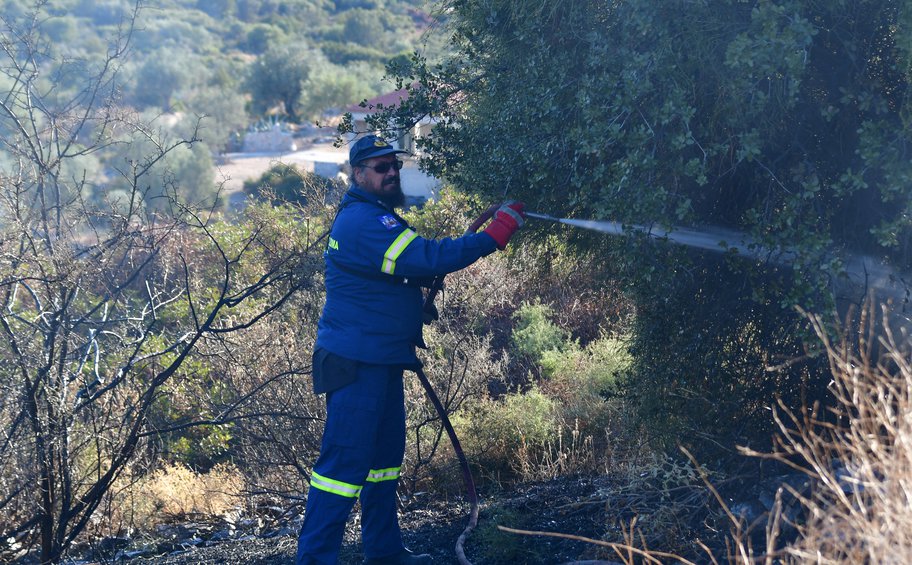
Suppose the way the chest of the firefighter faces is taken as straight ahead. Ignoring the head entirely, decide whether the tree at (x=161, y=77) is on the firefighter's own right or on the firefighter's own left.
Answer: on the firefighter's own left

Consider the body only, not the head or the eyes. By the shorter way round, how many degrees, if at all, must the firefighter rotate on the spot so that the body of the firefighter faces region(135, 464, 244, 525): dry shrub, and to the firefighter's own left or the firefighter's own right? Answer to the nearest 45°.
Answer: approximately 135° to the firefighter's own left

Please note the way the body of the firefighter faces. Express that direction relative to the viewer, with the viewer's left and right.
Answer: facing to the right of the viewer

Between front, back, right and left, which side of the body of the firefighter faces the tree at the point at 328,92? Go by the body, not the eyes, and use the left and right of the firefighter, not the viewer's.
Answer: left

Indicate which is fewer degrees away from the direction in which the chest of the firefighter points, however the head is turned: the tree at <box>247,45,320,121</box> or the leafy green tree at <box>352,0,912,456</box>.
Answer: the leafy green tree

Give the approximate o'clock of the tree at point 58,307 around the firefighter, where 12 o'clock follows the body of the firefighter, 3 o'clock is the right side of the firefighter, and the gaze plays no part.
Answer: The tree is roughly at 7 o'clock from the firefighter.

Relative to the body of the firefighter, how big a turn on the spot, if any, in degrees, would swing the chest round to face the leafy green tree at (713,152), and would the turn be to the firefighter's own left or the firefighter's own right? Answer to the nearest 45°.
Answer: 0° — they already face it

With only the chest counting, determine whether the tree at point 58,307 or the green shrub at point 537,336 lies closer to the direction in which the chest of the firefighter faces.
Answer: the green shrub

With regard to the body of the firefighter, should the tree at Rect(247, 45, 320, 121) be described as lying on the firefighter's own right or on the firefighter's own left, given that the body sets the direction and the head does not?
on the firefighter's own left
